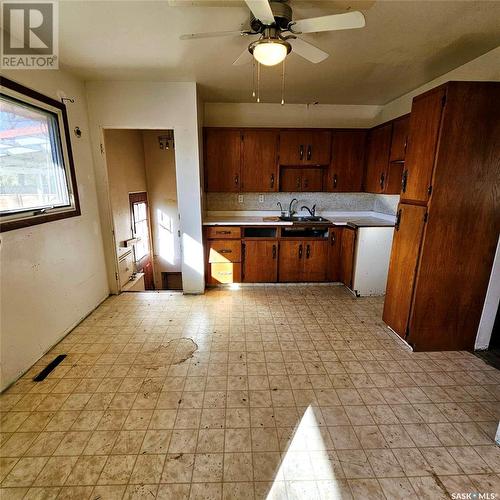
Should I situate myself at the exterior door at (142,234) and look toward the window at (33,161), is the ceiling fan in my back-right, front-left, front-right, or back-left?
front-left

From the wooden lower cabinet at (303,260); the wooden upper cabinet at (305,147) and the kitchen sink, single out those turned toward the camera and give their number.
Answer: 3

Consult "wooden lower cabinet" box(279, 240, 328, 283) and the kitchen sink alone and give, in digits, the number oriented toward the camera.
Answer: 2

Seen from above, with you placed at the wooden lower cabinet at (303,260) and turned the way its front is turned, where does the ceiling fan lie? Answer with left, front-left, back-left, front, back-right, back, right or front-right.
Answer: front

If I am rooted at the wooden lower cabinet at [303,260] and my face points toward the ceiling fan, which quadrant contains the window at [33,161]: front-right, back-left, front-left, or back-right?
front-right

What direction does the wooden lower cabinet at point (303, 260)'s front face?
toward the camera

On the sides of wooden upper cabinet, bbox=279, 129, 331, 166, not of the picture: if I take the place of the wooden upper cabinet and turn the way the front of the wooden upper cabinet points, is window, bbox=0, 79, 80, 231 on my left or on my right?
on my right

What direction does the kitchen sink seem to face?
toward the camera

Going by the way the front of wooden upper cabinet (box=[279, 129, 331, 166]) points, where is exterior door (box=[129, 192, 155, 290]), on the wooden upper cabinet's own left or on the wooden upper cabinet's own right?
on the wooden upper cabinet's own right

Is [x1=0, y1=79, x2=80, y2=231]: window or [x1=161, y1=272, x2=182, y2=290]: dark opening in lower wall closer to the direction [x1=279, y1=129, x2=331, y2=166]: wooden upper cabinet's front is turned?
the window

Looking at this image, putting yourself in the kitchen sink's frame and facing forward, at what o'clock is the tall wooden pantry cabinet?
The tall wooden pantry cabinet is roughly at 11 o'clock from the kitchen sink.

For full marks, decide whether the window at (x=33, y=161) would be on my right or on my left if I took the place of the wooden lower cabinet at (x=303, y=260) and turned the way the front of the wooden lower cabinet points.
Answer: on my right

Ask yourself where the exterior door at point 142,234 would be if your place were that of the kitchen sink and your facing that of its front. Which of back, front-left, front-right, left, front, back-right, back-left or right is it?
right

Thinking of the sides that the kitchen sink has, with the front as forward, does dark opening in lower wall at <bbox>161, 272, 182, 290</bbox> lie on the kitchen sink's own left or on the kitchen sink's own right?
on the kitchen sink's own right

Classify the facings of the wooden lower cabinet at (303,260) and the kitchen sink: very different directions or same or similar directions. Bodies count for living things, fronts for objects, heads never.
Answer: same or similar directions

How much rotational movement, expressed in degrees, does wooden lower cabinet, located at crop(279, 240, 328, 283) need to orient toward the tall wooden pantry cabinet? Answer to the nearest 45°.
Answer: approximately 45° to its left

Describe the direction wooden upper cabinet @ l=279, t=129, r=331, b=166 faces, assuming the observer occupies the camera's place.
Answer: facing the viewer
